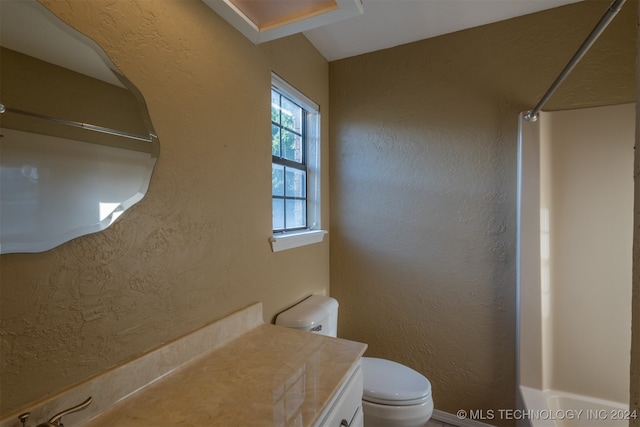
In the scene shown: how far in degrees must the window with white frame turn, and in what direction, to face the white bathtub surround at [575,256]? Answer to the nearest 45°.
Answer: approximately 45° to its left

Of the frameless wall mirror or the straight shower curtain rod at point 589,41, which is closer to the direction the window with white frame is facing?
the straight shower curtain rod

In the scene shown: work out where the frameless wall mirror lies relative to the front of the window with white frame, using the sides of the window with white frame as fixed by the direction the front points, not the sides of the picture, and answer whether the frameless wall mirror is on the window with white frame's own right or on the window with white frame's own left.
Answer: on the window with white frame's own right

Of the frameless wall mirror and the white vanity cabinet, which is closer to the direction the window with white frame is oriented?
the white vanity cabinet

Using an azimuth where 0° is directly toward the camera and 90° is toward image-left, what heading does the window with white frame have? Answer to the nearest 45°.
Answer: approximately 315°

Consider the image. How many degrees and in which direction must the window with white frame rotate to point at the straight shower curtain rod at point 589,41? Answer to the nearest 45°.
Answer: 0° — it already faces it
